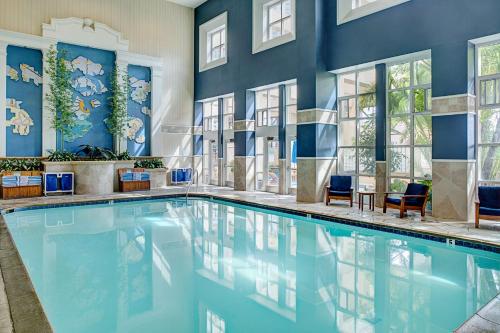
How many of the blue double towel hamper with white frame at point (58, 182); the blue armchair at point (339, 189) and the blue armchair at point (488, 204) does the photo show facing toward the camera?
3

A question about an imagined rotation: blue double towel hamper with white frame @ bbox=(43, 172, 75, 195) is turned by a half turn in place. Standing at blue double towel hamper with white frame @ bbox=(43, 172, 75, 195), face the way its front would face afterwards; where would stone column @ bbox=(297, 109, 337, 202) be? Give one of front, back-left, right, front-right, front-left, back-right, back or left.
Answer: back-right

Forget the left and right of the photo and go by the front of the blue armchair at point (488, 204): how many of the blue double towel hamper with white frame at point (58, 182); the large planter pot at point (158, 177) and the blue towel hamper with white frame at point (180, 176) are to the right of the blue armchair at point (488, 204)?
3

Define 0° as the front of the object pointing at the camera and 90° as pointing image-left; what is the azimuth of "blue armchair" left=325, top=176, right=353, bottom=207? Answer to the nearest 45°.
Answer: approximately 0°

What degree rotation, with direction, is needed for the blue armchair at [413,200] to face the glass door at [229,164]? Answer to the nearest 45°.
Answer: approximately 90° to its right

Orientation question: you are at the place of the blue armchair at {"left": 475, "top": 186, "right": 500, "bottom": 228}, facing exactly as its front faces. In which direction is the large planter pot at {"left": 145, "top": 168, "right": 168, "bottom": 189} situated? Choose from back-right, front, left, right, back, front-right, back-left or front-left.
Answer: right

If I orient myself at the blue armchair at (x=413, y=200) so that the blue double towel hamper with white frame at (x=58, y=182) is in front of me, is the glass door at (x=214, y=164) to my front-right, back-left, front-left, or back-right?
front-right

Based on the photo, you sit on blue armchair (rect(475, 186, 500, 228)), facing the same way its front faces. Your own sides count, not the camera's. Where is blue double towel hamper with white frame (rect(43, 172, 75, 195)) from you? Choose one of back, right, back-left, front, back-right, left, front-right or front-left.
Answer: right

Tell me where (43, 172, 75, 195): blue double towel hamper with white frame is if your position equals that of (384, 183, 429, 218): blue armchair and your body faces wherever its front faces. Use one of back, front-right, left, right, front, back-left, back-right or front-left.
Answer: front-right

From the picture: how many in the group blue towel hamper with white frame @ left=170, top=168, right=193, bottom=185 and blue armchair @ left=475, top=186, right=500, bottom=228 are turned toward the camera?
2

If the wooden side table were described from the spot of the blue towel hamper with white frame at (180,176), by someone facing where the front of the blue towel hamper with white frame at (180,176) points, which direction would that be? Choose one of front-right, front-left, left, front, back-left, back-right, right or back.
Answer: front-left

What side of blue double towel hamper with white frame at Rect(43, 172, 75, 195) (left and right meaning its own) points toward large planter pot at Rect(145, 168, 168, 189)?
left

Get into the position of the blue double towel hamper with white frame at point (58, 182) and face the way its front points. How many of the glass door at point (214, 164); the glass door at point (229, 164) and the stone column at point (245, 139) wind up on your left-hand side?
3

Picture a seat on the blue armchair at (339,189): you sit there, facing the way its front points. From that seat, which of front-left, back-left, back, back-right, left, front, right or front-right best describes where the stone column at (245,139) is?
back-right

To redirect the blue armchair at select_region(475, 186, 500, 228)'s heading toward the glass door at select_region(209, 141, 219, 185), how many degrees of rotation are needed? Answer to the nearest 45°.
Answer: approximately 90° to its right

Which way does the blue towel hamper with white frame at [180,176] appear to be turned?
toward the camera

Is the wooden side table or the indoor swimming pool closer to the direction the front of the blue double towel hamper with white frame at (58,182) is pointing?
the indoor swimming pool
